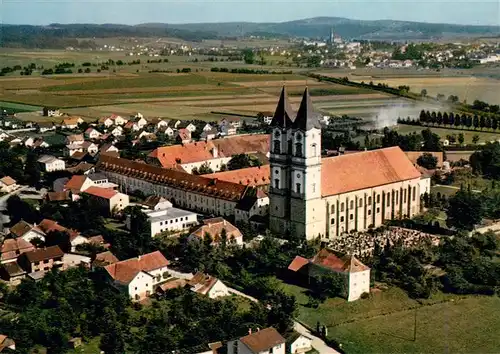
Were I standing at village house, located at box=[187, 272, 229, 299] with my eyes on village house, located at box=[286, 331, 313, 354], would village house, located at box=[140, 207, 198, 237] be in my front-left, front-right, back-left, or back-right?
back-left

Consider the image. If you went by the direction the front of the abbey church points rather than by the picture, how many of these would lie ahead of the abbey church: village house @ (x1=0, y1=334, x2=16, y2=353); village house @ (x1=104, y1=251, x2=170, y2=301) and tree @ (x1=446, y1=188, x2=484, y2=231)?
2

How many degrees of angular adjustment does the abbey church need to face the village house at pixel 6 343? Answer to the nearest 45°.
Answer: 0° — it already faces it

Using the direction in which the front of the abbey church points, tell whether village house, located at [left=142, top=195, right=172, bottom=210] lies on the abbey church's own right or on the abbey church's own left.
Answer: on the abbey church's own right

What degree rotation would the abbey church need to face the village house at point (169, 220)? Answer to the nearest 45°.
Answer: approximately 45° to its right

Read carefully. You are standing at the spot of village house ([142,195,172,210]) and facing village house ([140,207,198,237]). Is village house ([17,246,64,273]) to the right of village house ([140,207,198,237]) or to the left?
right

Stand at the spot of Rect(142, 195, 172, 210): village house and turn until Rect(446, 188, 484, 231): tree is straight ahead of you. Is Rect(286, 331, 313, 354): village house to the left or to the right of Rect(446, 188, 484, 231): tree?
right

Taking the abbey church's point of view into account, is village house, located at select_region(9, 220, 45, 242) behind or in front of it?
in front

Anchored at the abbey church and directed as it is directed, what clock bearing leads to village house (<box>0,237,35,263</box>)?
The village house is roughly at 1 o'clock from the abbey church.

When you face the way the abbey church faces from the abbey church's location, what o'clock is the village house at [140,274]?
The village house is roughly at 12 o'clock from the abbey church.

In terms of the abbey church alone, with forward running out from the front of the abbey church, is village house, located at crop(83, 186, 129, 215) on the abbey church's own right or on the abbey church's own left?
on the abbey church's own right

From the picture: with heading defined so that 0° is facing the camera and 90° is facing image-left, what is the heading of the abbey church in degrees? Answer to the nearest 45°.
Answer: approximately 45°

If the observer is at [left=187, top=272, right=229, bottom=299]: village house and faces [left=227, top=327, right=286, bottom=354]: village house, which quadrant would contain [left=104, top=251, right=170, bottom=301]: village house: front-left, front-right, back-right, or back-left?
back-right

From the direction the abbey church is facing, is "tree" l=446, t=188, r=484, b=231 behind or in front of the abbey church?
behind

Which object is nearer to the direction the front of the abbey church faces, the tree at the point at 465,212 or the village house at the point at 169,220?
the village house
